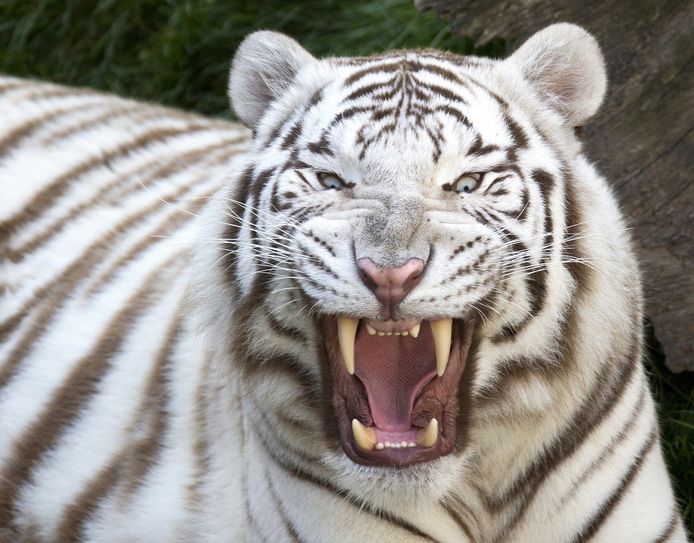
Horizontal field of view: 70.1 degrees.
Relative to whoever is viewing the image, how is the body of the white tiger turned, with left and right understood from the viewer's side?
facing the viewer and to the right of the viewer
